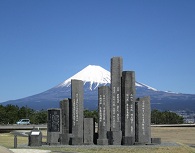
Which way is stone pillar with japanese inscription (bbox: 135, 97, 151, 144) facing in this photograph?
toward the camera

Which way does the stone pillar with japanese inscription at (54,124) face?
toward the camera

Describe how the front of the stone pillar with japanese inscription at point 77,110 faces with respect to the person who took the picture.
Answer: facing the viewer

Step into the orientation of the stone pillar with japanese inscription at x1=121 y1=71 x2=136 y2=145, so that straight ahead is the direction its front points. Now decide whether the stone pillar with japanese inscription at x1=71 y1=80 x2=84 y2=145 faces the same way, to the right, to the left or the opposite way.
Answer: the same way

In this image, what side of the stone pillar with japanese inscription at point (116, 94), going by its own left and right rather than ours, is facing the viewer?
front

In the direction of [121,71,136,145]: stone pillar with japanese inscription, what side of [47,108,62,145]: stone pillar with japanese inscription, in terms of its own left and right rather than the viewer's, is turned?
left

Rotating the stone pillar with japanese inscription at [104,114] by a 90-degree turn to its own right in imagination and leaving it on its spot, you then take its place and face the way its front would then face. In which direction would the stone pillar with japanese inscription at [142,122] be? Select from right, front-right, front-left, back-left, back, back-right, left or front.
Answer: back

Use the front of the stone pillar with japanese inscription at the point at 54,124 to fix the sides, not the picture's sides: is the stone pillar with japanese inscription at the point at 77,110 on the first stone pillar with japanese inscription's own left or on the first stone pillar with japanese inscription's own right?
on the first stone pillar with japanese inscription's own left

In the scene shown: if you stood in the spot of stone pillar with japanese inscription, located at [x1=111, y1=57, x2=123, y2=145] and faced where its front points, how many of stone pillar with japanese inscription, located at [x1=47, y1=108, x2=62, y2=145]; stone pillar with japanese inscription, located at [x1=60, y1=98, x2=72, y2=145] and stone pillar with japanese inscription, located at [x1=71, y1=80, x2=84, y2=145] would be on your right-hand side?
3

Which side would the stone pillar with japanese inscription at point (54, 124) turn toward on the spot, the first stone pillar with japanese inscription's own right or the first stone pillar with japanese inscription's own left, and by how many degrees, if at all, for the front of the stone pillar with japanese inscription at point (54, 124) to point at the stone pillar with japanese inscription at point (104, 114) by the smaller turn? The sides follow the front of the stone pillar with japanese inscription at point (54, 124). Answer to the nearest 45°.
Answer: approximately 90° to the first stone pillar with japanese inscription's own left

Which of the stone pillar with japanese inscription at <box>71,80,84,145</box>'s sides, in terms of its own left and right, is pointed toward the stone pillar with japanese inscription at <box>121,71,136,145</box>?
left

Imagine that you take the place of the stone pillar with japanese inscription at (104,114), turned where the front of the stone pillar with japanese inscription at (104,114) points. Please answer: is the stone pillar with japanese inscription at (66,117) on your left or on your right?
on your right

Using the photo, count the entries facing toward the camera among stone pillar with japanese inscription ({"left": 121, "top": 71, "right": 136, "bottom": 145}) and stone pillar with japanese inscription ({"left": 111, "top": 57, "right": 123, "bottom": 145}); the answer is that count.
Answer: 2

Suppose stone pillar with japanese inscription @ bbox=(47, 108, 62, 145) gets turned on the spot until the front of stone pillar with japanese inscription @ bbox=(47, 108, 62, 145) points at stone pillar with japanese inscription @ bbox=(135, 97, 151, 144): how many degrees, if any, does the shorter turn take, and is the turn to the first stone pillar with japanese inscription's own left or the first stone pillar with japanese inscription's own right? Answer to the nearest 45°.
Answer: approximately 90° to the first stone pillar with japanese inscription's own left

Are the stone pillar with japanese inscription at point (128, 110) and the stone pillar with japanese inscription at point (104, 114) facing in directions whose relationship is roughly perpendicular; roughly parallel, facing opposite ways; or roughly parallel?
roughly parallel
